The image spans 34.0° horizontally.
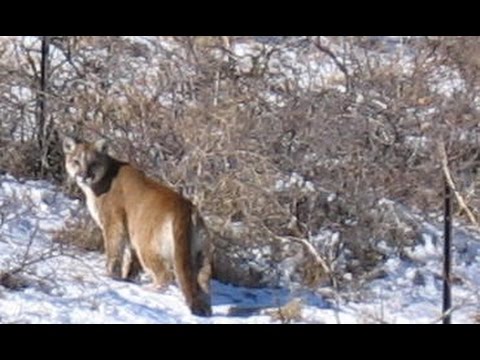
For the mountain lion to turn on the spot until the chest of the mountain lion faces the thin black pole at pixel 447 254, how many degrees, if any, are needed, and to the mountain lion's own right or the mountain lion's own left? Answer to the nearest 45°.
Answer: approximately 135° to the mountain lion's own right

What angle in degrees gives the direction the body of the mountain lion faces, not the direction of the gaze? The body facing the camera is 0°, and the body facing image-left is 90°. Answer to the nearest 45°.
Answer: approximately 135°

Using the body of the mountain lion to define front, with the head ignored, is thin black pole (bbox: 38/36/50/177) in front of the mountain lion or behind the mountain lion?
in front

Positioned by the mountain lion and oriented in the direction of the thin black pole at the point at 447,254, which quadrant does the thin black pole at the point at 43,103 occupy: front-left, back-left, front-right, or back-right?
back-left
